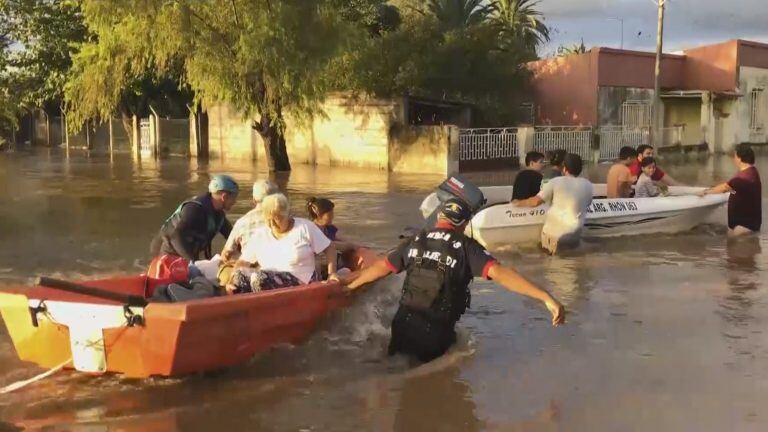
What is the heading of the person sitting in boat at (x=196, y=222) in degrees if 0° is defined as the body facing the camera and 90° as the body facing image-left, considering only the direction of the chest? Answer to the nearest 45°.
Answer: approximately 270°

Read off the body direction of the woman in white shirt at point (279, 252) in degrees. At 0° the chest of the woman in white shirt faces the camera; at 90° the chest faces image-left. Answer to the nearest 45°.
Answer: approximately 45°

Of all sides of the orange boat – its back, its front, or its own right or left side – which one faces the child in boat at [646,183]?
front

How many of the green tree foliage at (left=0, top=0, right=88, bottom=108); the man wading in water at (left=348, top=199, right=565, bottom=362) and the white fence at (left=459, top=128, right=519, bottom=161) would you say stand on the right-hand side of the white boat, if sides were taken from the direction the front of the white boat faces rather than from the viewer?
1

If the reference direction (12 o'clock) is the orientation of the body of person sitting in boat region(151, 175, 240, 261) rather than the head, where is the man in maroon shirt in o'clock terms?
The man in maroon shirt is roughly at 11 o'clock from the person sitting in boat.

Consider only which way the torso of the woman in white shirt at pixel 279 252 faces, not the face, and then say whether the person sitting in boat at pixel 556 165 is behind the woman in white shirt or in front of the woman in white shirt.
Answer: behind

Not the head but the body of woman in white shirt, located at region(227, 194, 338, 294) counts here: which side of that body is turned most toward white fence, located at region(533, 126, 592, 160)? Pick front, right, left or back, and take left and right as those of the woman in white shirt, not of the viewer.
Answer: back
